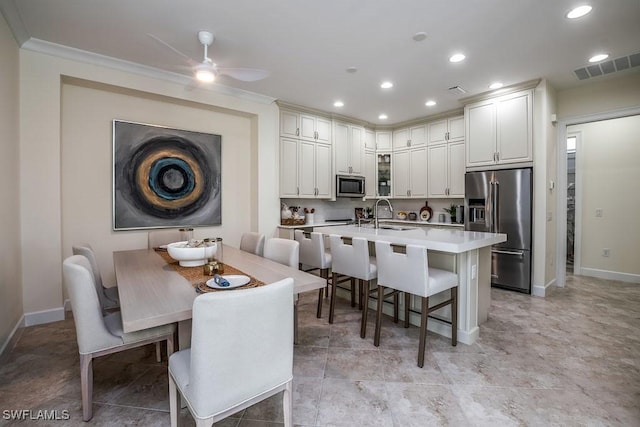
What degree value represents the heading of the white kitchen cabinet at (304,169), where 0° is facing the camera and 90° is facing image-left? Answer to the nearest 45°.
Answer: approximately 315°

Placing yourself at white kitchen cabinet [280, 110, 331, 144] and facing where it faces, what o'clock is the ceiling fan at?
The ceiling fan is roughly at 2 o'clock from the white kitchen cabinet.

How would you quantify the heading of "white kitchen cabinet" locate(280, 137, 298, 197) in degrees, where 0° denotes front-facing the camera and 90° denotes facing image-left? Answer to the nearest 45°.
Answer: approximately 315°

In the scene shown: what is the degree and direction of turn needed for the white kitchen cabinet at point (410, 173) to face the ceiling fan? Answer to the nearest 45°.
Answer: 0° — it already faces it

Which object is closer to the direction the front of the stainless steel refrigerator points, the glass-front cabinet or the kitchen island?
the kitchen island

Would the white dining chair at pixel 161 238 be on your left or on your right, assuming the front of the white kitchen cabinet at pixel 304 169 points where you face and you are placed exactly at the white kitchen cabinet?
on your right

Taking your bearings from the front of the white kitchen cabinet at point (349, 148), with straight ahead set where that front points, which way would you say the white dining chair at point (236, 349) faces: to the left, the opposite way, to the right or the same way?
the opposite way

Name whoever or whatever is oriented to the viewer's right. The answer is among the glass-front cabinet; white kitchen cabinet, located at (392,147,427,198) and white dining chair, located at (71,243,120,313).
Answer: the white dining chair

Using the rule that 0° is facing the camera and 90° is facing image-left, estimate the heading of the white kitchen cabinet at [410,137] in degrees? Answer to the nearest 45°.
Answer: approximately 45°
